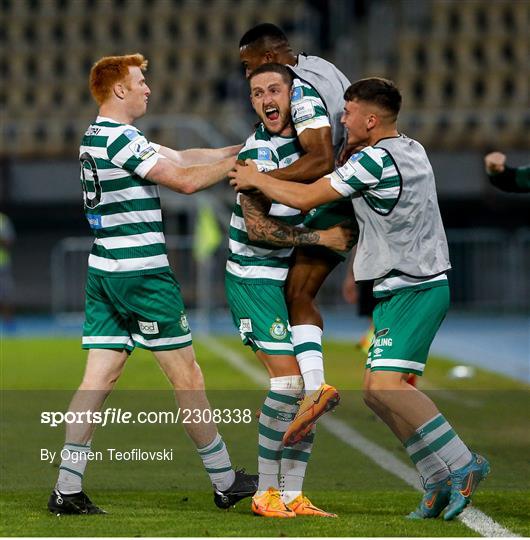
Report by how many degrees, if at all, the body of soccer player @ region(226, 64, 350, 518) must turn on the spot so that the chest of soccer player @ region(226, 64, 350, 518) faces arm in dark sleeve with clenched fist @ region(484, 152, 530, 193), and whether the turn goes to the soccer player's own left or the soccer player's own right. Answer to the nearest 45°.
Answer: approximately 90° to the soccer player's own left

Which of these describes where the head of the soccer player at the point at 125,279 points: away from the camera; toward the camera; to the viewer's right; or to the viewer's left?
to the viewer's right

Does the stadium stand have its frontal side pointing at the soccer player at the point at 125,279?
yes

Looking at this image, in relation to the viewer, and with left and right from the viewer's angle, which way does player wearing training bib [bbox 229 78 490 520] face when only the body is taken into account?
facing to the left of the viewer

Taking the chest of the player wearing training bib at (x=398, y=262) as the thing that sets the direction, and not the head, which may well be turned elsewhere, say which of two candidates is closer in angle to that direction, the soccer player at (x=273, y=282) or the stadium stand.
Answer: the soccer player

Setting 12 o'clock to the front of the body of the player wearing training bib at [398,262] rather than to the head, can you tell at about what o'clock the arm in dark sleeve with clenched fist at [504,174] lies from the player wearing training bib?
The arm in dark sleeve with clenched fist is roughly at 4 o'clock from the player wearing training bib.

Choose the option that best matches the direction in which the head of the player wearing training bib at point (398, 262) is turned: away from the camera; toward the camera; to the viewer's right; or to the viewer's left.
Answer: to the viewer's left

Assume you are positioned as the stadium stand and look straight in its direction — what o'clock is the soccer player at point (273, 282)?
The soccer player is roughly at 12 o'clock from the stadium stand.

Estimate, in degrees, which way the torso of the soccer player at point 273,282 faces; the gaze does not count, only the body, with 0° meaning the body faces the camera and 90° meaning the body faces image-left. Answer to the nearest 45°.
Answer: approximately 315°

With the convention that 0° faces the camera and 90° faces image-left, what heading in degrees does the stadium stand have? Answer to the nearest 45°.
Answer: approximately 0°
